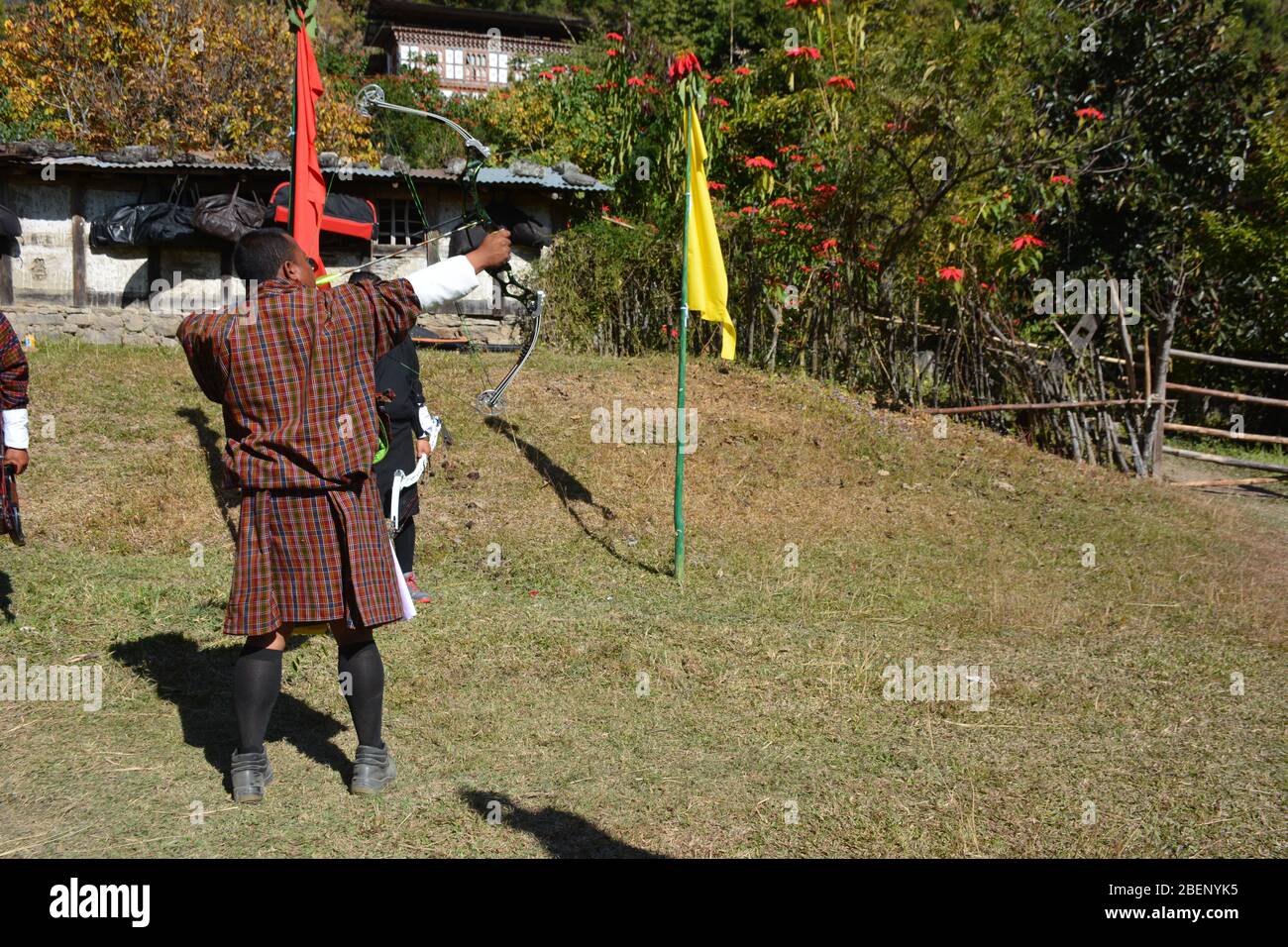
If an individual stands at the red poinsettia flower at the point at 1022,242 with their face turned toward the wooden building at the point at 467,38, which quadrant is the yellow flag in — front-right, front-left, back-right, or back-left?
back-left

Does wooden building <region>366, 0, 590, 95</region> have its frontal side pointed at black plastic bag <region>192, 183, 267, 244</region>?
yes

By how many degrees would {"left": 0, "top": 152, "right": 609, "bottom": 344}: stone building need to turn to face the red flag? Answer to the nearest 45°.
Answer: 0° — it already faces it

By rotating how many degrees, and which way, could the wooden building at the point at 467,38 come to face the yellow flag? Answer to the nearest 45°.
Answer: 0° — it already faces it

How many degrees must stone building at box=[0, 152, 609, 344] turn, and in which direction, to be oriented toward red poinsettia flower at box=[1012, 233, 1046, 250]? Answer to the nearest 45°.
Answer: approximately 45° to its left

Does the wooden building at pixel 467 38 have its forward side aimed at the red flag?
yes

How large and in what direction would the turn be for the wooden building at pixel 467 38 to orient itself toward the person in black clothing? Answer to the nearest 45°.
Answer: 0° — it already faces them

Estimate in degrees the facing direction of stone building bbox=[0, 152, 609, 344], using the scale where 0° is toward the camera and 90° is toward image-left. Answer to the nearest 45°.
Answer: approximately 0°

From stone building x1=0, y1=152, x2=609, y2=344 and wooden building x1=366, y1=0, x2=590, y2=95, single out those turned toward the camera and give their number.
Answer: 2
